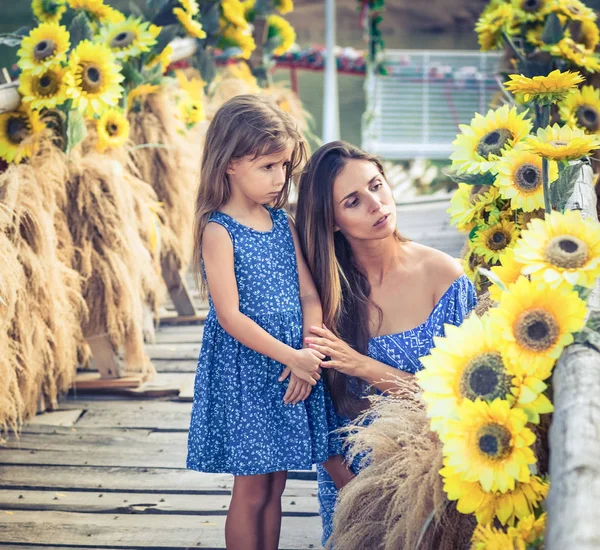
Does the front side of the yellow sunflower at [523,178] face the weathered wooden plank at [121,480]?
no

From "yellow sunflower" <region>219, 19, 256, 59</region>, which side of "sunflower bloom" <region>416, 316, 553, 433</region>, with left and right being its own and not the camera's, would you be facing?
back

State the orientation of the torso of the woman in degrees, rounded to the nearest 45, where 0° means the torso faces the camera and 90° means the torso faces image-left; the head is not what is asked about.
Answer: approximately 0°

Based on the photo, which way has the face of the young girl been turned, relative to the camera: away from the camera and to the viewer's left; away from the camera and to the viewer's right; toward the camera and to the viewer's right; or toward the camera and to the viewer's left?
toward the camera and to the viewer's right

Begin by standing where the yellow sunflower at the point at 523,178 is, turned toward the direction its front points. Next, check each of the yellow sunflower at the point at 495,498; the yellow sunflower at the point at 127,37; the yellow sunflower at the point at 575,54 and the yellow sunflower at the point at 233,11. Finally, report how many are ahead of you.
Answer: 1

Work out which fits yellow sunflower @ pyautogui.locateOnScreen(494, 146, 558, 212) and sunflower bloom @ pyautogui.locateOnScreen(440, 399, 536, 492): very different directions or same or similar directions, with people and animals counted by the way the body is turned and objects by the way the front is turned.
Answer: same or similar directions

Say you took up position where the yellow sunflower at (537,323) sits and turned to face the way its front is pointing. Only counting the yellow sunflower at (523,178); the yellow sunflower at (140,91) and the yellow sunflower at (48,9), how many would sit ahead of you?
0

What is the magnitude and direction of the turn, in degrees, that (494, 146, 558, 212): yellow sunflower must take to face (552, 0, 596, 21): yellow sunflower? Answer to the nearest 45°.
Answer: approximately 180°

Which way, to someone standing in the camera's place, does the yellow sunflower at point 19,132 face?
facing the viewer

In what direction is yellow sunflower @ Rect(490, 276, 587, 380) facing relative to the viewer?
toward the camera

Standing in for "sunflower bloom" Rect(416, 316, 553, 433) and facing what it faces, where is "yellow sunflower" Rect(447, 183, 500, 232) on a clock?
The yellow sunflower is roughly at 6 o'clock from the sunflower bloom.

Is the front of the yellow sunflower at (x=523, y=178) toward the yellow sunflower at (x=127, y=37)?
no
